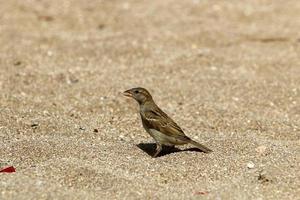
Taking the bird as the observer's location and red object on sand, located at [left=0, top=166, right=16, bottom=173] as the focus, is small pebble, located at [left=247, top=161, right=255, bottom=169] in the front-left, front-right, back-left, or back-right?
back-left

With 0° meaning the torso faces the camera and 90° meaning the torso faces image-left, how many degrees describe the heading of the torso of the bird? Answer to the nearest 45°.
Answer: approximately 90°

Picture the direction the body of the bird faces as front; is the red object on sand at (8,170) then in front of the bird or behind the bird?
in front

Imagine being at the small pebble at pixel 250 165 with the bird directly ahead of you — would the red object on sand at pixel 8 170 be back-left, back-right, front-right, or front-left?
front-left

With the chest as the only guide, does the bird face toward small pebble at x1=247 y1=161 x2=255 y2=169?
no

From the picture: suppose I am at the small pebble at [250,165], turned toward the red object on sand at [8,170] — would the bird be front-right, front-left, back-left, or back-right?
front-right

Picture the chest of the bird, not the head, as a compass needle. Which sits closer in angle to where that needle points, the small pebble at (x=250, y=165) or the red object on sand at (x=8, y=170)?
the red object on sand
